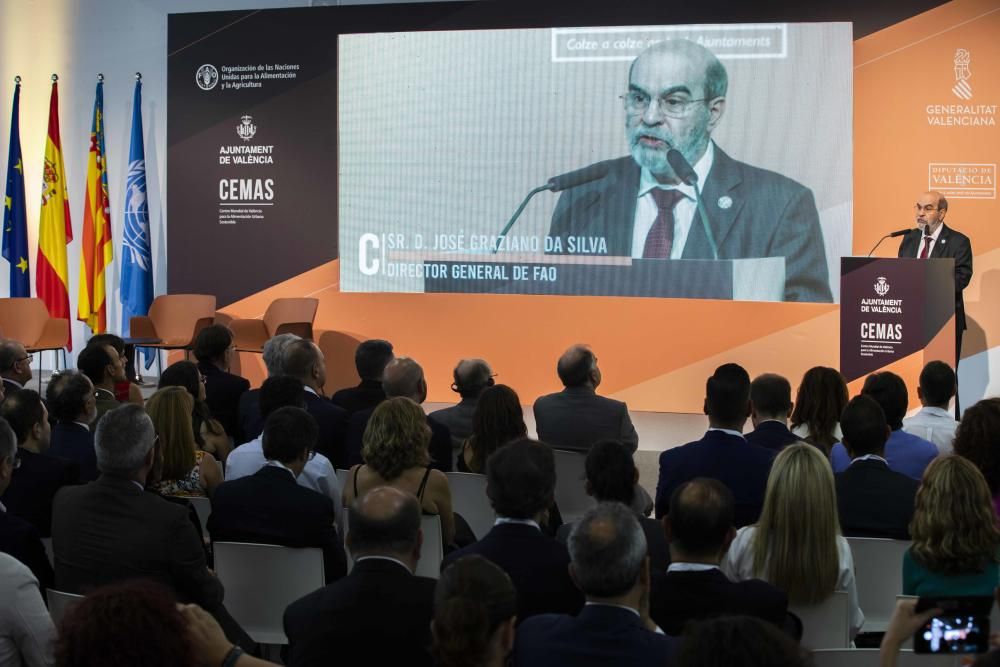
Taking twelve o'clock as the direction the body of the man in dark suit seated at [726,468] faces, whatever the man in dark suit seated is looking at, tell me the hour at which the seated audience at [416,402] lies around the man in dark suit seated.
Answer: The seated audience is roughly at 10 o'clock from the man in dark suit seated.

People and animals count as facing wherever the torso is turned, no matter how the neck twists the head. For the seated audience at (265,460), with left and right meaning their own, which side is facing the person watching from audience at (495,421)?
right

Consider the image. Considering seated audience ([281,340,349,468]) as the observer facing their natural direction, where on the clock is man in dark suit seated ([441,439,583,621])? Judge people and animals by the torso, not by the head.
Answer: The man in dark suit seated is roughly at 4 o'clock from the seated audience.

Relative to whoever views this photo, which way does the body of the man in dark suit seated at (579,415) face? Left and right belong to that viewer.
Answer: facing away from the viewer

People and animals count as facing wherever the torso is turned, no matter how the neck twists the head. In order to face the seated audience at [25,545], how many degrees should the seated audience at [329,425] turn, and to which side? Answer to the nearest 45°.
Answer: approximately 180°

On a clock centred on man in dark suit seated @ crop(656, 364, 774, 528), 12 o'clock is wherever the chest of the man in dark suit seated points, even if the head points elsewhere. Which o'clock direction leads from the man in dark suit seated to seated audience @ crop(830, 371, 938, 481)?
The seated audience is roughly at 2 o'clock from the man in dark suit seated.

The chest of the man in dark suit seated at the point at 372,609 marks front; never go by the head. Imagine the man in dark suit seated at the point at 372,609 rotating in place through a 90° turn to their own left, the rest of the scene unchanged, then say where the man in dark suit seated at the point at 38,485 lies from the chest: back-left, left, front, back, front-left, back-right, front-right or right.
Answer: front-right

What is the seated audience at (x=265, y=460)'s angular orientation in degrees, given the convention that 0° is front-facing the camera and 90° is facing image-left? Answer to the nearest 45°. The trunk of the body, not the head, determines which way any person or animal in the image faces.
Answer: approximately 180°

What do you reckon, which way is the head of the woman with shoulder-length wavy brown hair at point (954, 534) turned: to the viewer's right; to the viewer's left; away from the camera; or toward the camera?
away from the camera

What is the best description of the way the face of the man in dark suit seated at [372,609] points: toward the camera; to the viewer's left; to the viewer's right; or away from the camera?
away from the camera

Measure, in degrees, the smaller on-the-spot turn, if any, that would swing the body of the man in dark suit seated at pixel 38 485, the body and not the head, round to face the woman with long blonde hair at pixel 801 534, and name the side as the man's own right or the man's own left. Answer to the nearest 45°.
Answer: approximately 90° to the man's own right

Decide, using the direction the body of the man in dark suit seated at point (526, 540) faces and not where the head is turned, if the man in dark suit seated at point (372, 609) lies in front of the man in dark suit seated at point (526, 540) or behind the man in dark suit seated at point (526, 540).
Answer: behind

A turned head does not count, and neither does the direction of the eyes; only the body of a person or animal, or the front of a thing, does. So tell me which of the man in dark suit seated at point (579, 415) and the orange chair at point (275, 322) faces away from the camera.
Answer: the man in dark suit seated

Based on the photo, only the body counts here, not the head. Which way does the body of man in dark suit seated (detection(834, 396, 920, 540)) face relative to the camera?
away from the camera

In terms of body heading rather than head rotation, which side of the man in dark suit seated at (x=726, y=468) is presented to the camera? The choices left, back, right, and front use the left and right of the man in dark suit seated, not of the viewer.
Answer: back

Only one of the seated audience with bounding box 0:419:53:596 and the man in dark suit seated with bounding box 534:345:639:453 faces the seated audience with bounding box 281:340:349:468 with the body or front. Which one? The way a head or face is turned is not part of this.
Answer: the seated audience with bounding box 0:419:53:596

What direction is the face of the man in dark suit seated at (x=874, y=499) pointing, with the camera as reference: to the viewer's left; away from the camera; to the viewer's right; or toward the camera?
away from the camera
